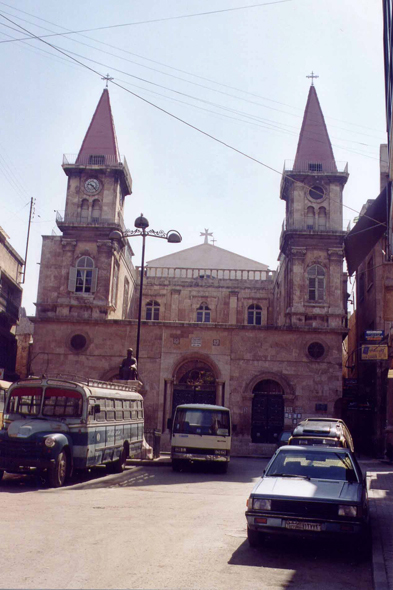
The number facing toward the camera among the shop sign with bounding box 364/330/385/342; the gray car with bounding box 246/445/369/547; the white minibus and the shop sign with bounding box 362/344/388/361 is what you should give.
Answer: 4

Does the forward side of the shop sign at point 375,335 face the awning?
yes

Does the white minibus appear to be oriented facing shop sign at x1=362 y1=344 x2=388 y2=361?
no

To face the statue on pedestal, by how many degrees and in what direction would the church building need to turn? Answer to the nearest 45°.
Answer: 0° — it already faces it

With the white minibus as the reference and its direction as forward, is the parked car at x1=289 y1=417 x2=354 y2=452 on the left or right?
on its left

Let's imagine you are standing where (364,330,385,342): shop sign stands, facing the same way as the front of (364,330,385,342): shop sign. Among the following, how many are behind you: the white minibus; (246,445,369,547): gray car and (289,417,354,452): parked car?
0

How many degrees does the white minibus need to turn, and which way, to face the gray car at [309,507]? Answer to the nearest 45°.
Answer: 0° — it already faces it

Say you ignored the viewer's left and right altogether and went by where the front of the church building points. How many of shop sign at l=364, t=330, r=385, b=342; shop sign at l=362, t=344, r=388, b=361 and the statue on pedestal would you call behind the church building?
0

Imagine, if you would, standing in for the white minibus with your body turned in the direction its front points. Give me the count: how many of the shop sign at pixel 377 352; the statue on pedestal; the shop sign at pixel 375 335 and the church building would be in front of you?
0

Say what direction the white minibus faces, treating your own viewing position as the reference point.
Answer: facing the viewer

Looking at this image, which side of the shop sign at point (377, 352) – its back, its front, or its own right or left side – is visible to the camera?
front

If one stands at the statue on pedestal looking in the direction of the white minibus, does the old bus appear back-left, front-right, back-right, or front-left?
front-right

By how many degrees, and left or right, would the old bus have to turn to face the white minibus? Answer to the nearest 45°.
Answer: approximately 180°

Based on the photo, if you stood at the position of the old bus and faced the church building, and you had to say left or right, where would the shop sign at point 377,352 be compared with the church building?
right

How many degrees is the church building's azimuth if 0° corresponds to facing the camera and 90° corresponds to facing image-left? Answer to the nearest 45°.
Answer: approximately 0°

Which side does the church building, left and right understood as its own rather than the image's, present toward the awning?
front

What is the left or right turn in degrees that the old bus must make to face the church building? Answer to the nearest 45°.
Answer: approximately 180°
